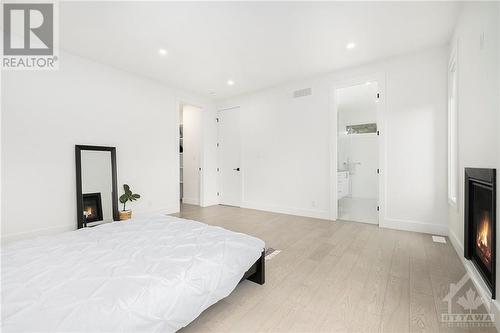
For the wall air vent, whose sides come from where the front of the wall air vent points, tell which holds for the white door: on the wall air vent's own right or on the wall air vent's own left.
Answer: on the wall air vent's own right

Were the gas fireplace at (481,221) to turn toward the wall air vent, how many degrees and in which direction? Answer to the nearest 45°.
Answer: approximately 45° to its right

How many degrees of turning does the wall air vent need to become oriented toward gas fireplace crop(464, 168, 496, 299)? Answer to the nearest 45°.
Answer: approximately 90° to its left

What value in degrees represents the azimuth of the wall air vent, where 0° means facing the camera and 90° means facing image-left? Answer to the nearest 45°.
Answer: approximately 45°

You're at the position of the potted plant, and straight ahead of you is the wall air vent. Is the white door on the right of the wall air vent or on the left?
left

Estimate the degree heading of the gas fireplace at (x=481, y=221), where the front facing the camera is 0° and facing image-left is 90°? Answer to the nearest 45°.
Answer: approximately 90°

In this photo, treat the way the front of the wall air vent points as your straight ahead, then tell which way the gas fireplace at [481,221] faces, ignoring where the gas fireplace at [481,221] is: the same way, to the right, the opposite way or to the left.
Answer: to the right

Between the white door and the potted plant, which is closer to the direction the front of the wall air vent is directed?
the potted plant
